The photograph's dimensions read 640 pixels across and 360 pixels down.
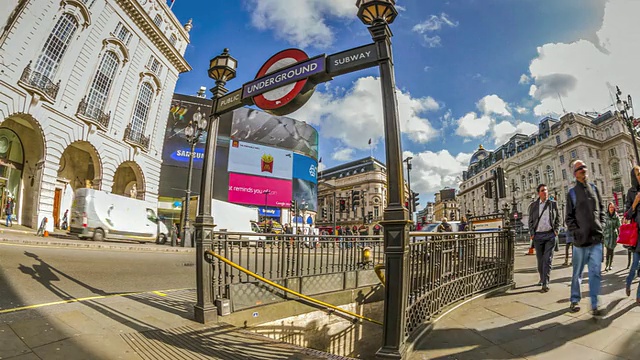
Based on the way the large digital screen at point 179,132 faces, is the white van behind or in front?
in front

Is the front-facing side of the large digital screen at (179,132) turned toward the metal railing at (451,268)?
yes

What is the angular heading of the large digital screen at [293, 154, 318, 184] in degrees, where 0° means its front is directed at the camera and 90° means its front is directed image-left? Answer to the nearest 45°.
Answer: approximately 315°

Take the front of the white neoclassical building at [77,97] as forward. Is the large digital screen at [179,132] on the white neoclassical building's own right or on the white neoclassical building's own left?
on the white neoclassical building's own left

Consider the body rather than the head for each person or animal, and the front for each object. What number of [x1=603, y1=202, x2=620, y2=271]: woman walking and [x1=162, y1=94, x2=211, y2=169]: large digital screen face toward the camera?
2

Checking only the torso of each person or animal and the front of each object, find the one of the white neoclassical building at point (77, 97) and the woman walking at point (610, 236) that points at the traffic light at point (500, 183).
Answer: the white neoclassical building

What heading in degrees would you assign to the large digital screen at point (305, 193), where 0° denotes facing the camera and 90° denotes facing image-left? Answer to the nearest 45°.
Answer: approximately 315°

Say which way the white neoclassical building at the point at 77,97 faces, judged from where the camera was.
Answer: facing the viewer and to the right of the viewer

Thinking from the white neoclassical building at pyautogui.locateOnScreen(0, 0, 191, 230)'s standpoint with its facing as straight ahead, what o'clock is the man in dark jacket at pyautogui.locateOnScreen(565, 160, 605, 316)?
The man in dark jacket is roughly at 1 o'clock from the white neoclassical building.

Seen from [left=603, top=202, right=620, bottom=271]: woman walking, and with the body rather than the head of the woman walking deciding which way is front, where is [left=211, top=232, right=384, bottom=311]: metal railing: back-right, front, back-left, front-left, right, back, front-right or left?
front-right

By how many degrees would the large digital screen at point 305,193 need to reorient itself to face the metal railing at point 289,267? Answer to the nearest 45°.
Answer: approximately 45° to its right
